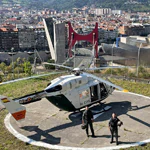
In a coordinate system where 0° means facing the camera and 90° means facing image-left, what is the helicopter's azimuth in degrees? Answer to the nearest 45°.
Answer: approximately 225°
